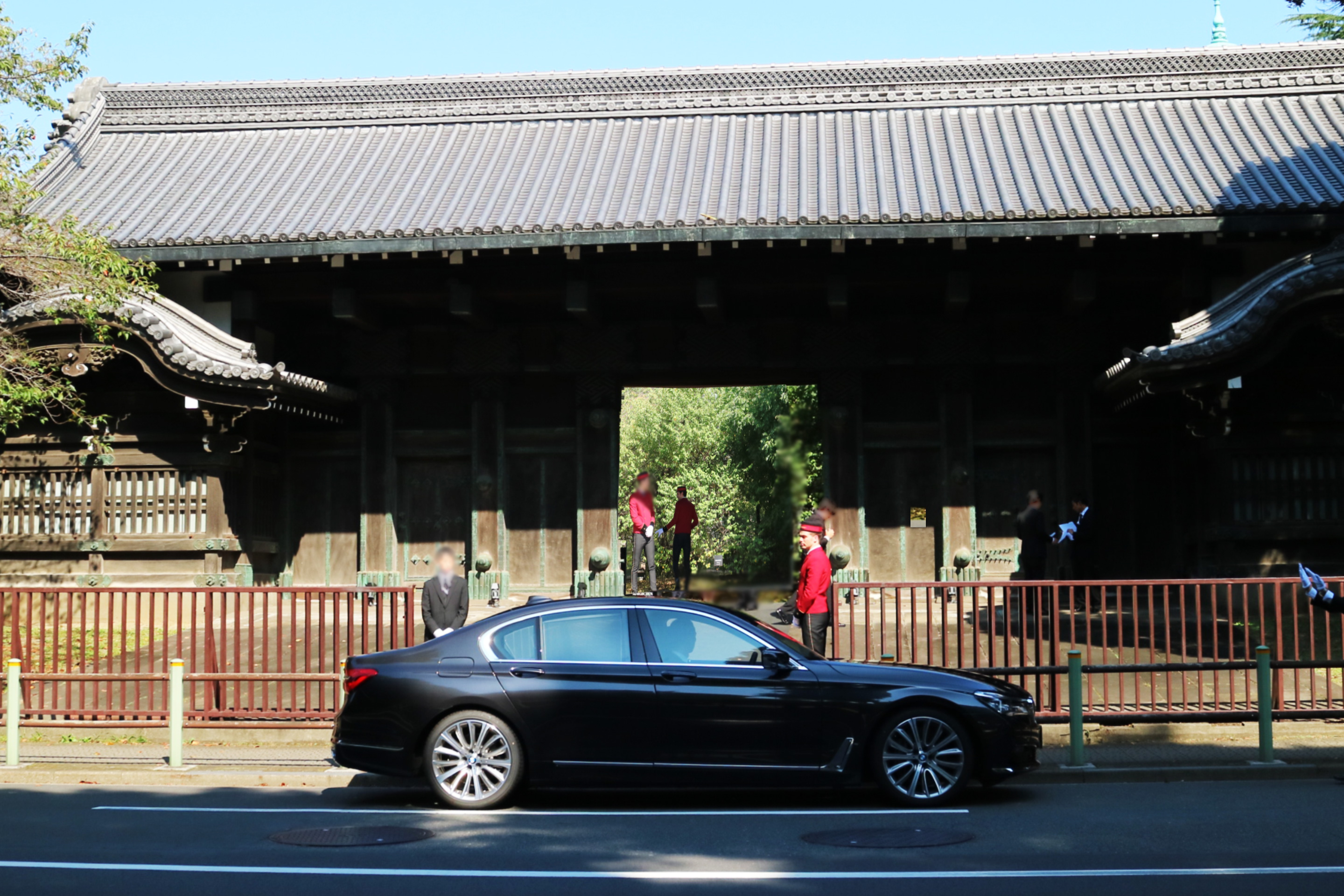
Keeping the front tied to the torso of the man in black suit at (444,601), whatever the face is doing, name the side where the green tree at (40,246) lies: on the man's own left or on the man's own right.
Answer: on the man's own right

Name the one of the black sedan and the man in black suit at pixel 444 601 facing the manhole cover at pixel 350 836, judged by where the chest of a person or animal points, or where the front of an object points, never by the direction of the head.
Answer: the man in black suit

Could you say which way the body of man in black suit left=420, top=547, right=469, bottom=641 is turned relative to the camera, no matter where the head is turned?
toward the camera

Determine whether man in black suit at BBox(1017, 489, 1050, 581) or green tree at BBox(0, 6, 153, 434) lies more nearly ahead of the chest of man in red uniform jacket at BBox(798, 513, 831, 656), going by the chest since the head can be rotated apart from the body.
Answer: the green tree

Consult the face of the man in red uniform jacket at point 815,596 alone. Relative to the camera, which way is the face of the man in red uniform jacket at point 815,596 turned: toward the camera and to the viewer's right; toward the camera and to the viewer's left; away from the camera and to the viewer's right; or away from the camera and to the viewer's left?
toward the camera and to the viewer's left

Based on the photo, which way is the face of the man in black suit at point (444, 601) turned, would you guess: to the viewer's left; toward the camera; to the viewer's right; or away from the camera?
toward the camera

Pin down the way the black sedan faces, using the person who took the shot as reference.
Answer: facing to the right of the viewer

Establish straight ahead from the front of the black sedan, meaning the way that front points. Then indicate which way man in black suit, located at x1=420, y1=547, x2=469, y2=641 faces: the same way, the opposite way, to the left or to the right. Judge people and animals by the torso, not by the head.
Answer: to the right

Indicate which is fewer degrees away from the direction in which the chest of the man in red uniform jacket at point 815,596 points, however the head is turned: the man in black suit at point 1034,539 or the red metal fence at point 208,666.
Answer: the red metal fence

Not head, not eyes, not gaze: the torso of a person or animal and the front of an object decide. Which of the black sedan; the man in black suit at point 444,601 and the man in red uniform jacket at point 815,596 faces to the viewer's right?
the black sedan

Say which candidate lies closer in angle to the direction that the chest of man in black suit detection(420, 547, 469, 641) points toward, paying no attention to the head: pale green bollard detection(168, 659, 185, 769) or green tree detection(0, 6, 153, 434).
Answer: the pale green bollard

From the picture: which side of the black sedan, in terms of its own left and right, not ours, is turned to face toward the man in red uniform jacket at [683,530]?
left

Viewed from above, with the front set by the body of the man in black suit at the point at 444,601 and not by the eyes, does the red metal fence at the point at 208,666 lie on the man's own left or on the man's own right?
on the man's own right

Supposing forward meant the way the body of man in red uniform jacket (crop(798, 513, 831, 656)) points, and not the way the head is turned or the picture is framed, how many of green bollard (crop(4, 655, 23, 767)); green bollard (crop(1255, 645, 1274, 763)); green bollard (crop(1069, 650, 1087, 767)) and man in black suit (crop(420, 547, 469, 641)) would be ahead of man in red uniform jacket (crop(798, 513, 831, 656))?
2

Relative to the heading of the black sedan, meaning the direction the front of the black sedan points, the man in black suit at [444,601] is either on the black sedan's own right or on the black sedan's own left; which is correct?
on the black sedan's own left

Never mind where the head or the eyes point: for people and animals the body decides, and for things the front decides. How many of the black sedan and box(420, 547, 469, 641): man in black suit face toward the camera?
1
